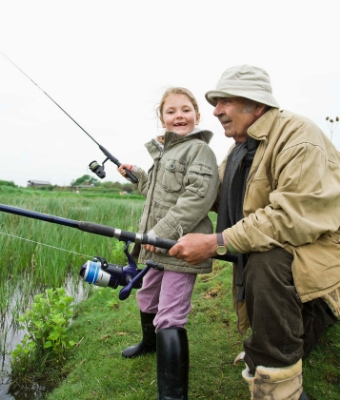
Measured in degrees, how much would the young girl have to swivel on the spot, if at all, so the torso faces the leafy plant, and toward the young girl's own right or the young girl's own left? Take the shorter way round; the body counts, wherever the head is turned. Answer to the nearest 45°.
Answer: approximately 90° to the young girl's own right

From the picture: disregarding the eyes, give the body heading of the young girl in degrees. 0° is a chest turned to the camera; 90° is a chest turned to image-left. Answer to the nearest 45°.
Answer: approximately 45°
